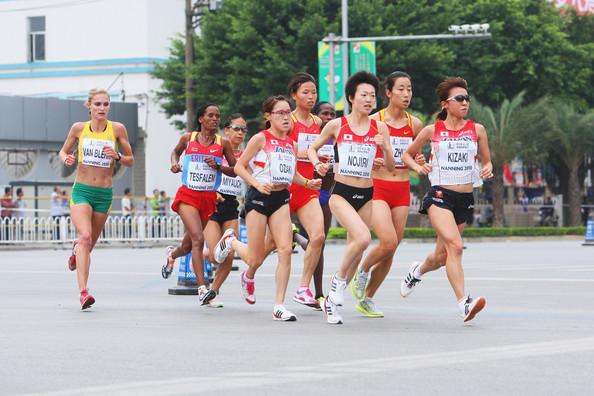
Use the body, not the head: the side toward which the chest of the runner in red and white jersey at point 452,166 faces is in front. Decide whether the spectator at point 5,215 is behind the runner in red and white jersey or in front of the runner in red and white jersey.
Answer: behind

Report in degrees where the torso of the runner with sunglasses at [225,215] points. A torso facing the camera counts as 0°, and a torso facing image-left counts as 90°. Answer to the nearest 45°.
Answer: approximately 315°

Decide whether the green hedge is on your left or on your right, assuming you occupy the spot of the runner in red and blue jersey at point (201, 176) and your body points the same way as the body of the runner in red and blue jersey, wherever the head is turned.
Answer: on your left

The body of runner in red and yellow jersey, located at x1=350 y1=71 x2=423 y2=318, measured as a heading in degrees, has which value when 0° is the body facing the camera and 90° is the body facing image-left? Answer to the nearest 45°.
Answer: approximately 315°

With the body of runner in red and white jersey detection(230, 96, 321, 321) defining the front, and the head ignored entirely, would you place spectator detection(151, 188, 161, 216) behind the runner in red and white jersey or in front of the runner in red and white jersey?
behind

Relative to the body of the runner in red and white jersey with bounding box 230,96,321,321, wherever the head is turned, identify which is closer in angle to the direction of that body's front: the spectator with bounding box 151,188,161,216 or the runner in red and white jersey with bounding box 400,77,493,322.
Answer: the runner in red and white jersey

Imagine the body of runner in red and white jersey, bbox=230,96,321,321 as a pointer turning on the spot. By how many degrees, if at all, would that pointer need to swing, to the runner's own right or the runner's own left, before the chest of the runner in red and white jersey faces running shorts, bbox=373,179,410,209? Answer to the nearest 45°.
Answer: approximately 45° to the runner's own left
